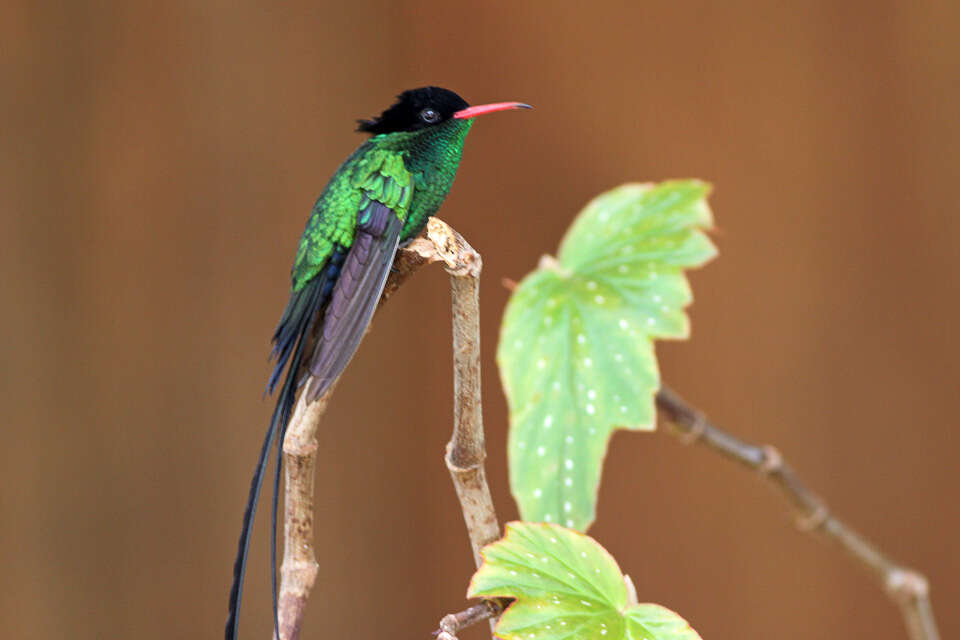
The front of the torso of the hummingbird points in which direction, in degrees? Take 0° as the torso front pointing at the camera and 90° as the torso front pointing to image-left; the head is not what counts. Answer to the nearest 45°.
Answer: approximately 270°
